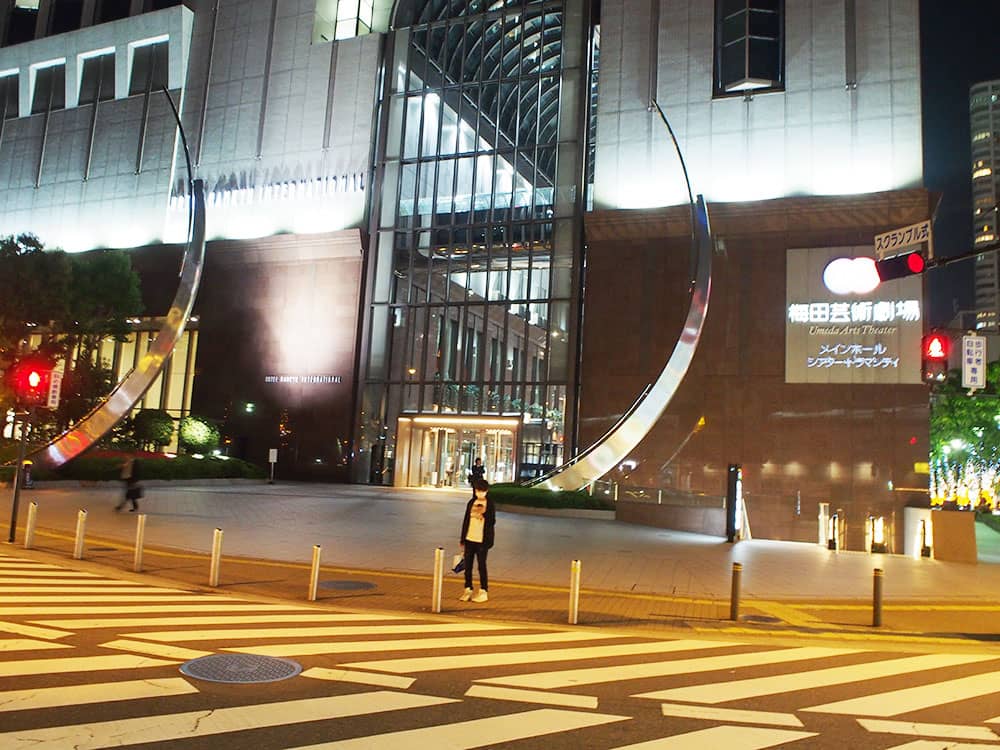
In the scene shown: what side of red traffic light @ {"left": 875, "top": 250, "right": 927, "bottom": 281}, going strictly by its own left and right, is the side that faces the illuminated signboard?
back

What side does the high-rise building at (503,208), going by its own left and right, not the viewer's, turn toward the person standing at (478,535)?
front

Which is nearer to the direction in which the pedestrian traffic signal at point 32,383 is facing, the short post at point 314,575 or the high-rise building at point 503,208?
the short post

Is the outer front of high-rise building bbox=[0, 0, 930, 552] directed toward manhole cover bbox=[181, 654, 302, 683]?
yes

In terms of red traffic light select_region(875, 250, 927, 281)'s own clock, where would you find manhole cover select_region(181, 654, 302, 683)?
The manhole cover is roughly at 1 o'clock from the red traffic light.

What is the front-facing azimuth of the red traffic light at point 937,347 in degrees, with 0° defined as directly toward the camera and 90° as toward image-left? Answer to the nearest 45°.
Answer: approximately 0°

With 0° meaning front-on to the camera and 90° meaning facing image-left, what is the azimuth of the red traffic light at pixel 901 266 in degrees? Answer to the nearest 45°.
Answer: approximately 0°

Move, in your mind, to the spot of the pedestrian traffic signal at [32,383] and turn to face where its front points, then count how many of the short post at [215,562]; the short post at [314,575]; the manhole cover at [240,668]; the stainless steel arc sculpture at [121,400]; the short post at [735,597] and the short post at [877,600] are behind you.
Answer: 1

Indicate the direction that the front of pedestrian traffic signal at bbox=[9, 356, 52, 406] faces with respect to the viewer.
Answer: facing the viewer

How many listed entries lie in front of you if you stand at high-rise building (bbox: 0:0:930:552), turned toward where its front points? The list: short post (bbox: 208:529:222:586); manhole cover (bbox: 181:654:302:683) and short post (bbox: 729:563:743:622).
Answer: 3

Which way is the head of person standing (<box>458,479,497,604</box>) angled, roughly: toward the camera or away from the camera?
toward the camera

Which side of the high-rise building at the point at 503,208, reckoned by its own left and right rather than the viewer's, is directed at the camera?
front

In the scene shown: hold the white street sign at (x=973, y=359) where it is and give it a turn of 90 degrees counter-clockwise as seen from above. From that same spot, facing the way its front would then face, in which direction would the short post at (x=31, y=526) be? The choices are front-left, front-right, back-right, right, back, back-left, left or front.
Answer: back-right

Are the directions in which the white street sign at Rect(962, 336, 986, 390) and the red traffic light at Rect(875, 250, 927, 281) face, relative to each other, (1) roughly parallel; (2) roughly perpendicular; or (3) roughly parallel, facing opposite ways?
roughly parallel

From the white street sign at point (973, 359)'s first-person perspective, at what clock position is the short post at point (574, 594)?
The short post is roughly at 1 o'clock from the white street sign.

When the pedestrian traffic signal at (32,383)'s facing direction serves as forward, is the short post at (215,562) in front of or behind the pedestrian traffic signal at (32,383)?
in front
